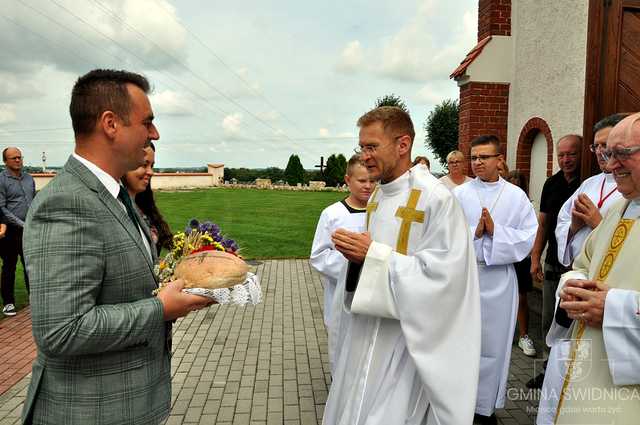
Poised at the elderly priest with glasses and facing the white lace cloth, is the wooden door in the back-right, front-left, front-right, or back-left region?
back-right

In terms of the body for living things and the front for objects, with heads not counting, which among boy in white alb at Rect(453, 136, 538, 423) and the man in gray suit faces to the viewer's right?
the man in gray suit

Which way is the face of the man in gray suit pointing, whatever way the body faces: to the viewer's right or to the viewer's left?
to the viewer's right

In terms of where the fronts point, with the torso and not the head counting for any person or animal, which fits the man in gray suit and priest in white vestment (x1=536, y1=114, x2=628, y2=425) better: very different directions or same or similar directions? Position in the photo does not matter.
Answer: very different directions

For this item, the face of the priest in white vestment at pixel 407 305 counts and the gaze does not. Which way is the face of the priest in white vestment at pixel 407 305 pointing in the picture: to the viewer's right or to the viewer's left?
to the viewer's left

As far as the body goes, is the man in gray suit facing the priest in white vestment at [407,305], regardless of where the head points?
yes

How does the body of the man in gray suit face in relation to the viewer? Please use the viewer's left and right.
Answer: facing to the right of the viewer

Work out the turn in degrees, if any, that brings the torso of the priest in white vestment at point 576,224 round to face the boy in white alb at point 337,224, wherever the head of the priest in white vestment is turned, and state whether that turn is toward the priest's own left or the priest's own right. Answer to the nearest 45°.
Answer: approximately 45° to the priest's own right
